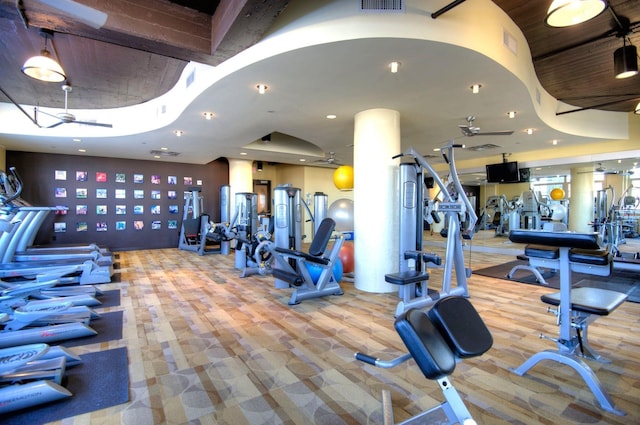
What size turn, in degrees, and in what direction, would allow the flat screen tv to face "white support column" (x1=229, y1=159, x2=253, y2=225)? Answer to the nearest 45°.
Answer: approximately 45° to its right

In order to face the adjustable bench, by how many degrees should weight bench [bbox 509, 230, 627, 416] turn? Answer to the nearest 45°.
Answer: approximately 45° to its left

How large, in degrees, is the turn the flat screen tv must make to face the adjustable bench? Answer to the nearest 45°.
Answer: approximately 45° to its left

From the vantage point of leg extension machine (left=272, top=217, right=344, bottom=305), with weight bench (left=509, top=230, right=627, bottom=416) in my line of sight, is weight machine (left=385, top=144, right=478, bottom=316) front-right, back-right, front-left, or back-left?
front-left

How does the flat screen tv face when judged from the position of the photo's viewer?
facing the viewer and to the left of the viewer
